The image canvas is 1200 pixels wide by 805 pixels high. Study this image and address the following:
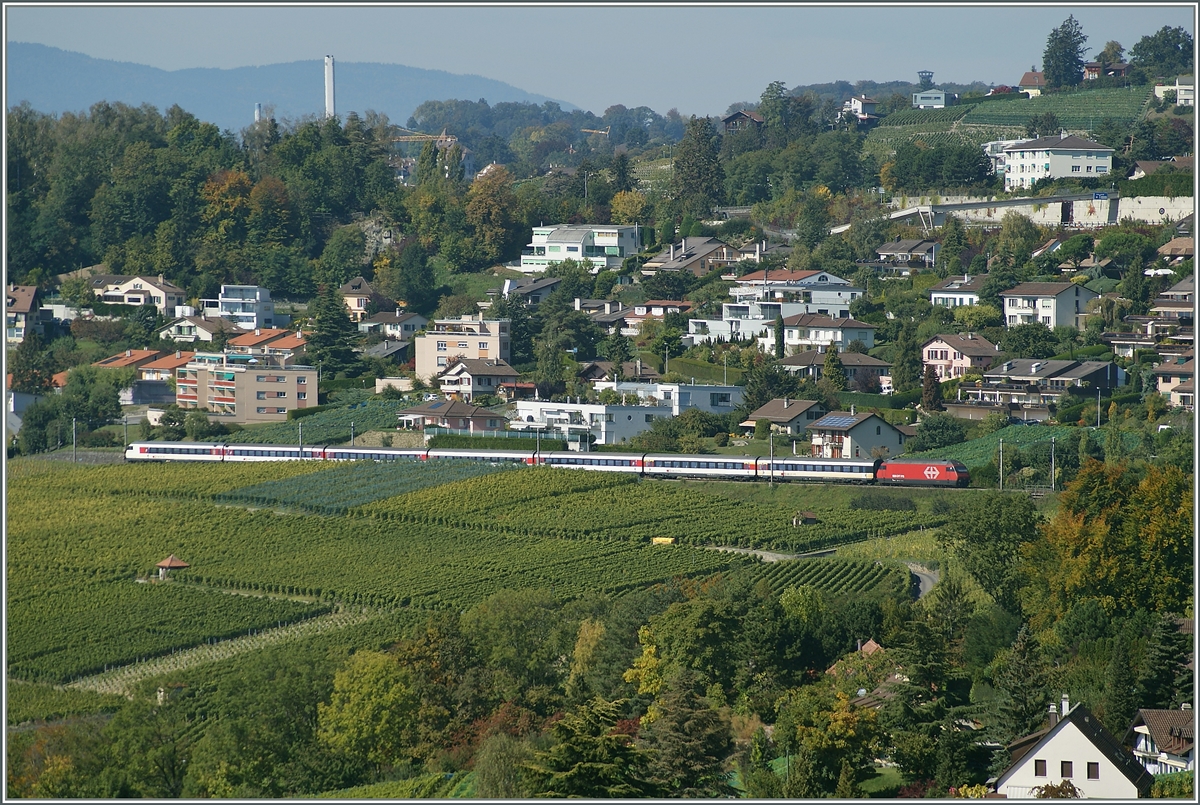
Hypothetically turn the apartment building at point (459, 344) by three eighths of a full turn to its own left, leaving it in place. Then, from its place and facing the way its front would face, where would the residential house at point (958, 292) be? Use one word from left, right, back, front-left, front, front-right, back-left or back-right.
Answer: front-right

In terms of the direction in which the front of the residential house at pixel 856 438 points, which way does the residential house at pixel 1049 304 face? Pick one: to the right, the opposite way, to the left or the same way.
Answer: the same way

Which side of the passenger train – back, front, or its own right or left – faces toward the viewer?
right

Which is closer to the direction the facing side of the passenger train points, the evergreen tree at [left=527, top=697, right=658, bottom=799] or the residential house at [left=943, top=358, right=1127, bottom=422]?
the residential house

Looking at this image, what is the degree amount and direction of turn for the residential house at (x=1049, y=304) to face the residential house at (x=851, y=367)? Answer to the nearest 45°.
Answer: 0° — it already faces it

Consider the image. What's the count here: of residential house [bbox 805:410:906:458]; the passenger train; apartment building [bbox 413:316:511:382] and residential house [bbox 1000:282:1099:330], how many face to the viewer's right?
1

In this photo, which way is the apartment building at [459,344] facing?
toward the camera

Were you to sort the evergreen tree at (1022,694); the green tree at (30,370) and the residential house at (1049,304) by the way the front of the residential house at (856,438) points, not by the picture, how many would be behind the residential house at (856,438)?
1

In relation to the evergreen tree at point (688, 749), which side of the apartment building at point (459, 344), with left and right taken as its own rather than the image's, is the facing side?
front

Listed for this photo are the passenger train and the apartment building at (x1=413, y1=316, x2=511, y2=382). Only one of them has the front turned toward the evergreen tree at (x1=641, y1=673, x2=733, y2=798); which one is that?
the apartment building

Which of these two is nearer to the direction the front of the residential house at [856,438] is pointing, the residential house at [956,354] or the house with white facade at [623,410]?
the house with white facade

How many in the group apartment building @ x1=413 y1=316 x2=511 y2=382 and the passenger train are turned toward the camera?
1

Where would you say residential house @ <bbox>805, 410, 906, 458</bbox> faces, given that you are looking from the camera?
facing the viewer and to the left of the viewer

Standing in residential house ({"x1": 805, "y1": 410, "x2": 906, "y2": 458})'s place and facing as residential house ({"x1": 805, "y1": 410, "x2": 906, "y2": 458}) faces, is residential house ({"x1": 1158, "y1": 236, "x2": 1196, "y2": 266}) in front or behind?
behind

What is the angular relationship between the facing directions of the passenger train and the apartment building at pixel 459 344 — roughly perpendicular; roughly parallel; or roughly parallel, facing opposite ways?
roughly perpendicular

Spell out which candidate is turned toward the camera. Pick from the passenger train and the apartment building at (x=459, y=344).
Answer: the apartment building

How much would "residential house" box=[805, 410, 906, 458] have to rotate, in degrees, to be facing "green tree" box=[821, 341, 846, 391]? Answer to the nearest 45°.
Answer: approximately 135° to its right

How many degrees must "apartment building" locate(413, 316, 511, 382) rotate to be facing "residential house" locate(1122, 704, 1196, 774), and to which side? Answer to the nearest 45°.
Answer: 0° — it already faces it

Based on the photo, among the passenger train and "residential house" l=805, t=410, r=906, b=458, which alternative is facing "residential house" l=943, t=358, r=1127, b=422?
the passenger train
